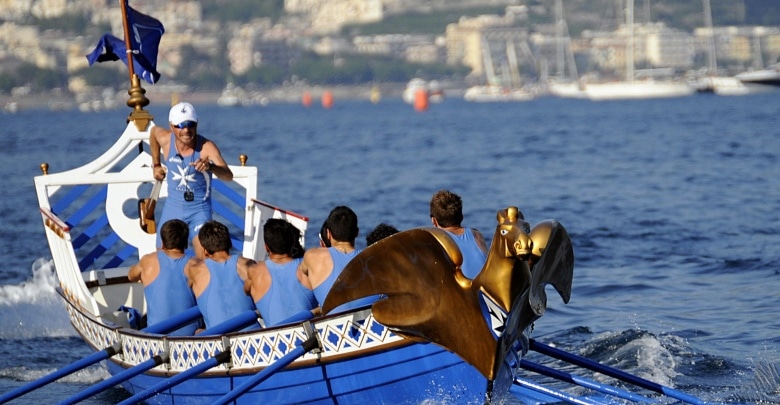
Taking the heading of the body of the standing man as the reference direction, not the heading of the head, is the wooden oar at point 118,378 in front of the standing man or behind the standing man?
in front

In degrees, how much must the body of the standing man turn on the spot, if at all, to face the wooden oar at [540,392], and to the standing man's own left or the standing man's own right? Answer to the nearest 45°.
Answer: approximately 45° to the standing man's own left

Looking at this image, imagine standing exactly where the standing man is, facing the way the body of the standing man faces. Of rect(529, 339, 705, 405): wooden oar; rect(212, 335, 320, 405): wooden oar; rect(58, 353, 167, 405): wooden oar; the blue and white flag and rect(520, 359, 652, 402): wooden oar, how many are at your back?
1

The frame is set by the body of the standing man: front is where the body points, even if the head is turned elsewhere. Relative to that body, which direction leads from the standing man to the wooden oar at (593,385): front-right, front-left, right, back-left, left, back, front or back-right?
front-left

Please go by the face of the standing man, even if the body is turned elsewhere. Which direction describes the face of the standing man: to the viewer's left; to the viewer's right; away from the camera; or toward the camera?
toward the camera

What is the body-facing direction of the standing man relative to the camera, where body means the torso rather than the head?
toward the camera

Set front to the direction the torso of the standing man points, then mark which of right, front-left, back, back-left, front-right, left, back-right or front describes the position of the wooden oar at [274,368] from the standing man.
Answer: front

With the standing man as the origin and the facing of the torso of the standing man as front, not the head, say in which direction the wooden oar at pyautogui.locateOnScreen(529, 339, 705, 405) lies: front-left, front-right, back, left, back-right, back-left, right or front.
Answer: front-left

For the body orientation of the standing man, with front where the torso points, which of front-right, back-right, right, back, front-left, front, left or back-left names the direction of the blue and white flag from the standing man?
back
